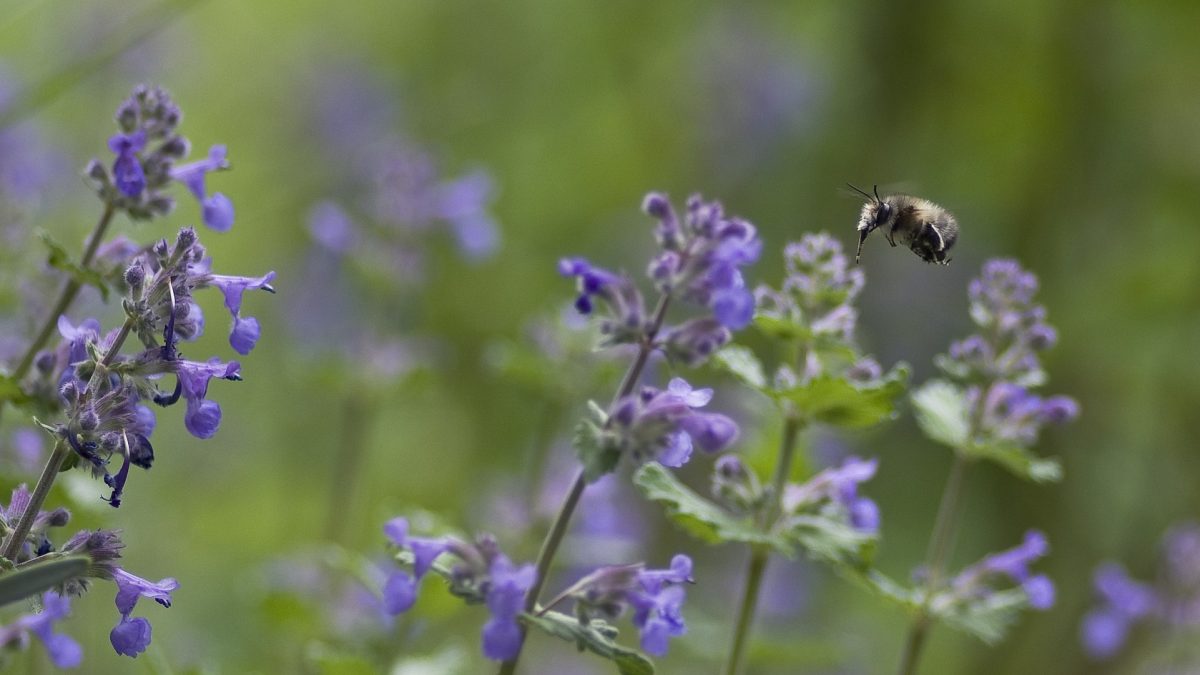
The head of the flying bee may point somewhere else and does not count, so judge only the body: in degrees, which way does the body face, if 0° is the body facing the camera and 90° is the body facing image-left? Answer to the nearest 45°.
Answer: approximately 90°
